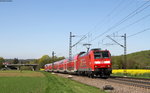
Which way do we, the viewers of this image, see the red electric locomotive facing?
facing the viewer and to the right of the viewer
